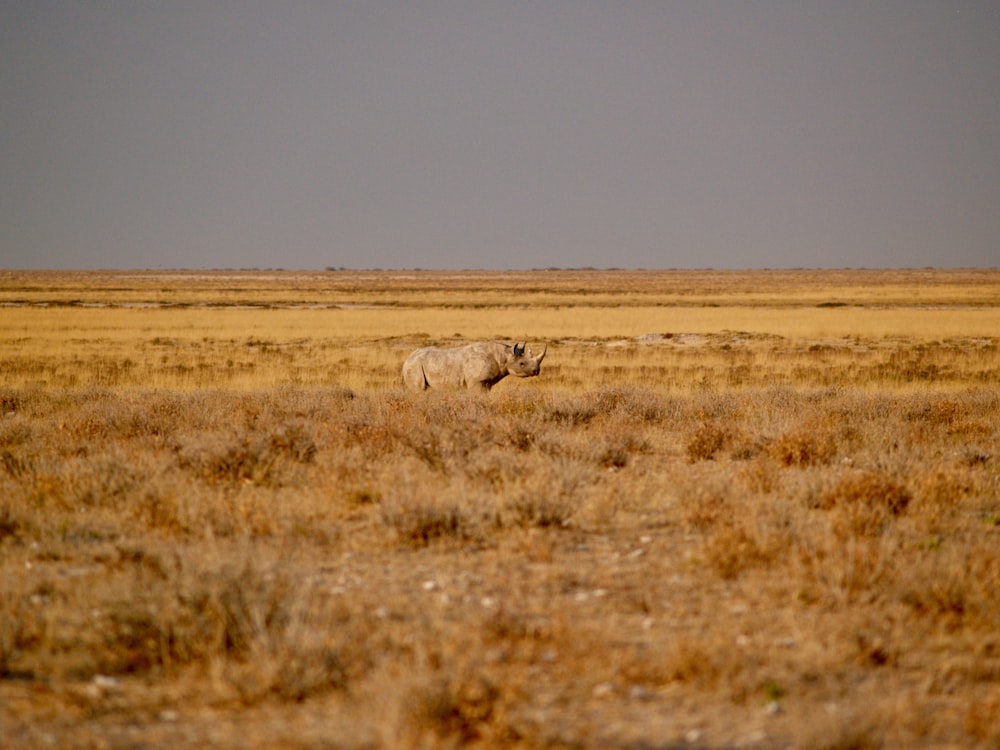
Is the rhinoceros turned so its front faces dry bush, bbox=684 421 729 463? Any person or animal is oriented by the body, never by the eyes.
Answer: no

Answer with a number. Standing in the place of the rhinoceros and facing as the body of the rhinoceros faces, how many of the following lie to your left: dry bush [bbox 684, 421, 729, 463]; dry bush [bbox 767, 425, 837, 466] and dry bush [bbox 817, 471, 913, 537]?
0

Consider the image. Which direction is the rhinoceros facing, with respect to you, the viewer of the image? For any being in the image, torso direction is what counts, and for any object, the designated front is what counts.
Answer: facing to the right of the viewer

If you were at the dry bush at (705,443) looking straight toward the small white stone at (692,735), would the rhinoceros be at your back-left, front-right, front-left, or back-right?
back-right

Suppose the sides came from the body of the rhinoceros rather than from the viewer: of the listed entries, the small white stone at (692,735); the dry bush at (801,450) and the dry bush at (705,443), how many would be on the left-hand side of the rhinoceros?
0

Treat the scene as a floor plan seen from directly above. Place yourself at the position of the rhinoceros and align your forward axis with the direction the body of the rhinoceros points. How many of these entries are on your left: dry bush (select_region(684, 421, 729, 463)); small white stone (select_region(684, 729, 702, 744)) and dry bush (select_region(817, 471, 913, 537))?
0

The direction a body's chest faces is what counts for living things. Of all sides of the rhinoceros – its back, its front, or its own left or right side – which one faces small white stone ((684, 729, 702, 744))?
right

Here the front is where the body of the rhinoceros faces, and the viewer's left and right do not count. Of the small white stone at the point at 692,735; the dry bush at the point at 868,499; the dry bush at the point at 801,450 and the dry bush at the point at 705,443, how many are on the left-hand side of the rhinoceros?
0

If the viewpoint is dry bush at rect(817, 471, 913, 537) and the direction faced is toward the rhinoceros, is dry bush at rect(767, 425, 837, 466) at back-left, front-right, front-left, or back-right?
front-right

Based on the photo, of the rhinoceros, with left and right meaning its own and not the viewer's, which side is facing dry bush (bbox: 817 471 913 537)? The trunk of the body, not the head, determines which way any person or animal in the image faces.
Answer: right

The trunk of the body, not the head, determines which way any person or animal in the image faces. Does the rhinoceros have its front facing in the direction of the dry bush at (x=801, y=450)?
no
